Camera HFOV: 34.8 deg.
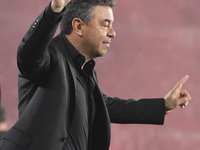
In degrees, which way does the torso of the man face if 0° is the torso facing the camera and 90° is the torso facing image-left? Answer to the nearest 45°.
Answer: approximately 315°
